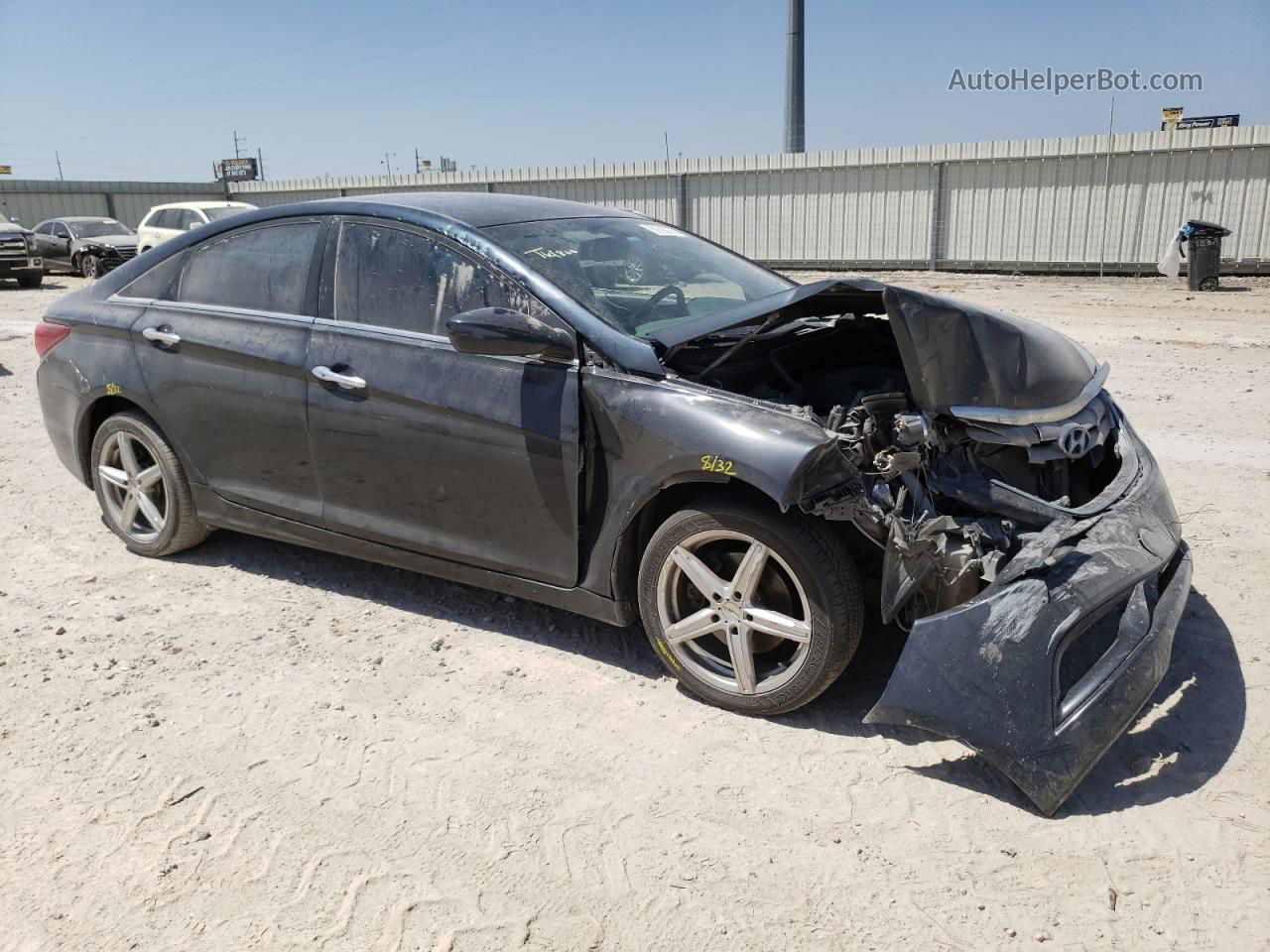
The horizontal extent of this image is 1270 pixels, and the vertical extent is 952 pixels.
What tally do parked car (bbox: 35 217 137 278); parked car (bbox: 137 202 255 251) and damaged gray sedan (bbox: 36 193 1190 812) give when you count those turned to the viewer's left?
0

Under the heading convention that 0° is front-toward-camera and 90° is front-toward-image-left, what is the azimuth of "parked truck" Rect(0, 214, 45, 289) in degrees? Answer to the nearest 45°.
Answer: approximately 315°

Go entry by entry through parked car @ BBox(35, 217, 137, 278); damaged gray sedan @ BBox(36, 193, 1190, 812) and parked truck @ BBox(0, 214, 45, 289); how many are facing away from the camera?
0

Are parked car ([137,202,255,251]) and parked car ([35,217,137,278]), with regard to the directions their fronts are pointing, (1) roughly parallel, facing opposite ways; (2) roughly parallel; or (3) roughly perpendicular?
roughly parallel

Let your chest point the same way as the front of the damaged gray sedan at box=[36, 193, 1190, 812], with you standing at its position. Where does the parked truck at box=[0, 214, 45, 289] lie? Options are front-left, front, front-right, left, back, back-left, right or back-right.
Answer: back

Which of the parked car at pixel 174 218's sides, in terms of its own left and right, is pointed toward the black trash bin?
front

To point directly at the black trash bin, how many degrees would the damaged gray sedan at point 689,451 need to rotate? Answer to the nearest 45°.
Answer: approximately 90° to its left

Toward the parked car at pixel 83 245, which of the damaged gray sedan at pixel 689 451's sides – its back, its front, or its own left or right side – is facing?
back

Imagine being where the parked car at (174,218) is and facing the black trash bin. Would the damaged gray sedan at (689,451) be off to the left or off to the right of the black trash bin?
right

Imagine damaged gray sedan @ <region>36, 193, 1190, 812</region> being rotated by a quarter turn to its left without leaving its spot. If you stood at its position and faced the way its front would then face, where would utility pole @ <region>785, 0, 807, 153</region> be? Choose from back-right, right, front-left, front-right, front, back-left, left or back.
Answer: front-left

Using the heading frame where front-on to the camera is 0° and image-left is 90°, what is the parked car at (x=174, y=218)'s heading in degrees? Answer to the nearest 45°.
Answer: approximately 315°

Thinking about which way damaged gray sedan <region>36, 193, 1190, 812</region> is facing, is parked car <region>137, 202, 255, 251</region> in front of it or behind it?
behind

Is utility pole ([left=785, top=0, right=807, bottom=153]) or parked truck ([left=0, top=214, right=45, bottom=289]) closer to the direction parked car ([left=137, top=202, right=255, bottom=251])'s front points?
the utility pole

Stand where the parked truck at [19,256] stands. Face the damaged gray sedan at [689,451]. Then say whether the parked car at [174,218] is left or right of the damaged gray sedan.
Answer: left

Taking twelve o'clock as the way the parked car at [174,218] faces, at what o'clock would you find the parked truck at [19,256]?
the parked truck at [19,256] is roughly at 5 o'clock from the parked car at [174,218].
